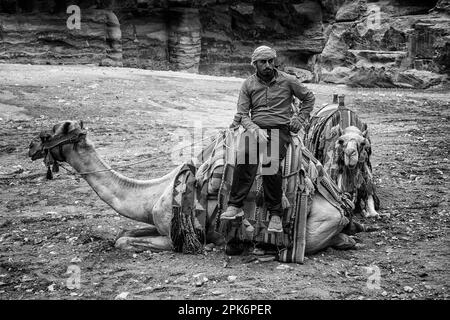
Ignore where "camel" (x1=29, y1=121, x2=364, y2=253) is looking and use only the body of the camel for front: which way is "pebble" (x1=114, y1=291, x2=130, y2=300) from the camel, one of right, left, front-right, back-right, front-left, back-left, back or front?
left

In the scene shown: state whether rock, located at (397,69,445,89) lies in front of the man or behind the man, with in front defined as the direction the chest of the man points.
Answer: behind

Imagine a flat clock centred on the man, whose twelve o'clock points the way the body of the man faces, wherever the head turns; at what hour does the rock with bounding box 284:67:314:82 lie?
The rock is roughly at 6 o'clock from the man.

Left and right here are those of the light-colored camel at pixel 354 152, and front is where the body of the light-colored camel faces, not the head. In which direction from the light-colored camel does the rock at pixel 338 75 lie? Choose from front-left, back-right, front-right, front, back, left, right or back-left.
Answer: back

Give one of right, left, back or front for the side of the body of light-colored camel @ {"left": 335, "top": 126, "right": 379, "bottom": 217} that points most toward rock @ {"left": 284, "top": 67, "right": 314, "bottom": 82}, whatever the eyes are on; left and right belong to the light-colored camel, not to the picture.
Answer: back

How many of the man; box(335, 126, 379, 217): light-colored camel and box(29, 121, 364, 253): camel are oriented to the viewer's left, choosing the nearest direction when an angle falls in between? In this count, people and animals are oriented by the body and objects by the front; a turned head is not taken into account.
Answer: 1

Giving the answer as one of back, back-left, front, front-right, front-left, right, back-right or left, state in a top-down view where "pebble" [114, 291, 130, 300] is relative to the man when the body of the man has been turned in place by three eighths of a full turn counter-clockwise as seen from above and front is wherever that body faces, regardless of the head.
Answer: back

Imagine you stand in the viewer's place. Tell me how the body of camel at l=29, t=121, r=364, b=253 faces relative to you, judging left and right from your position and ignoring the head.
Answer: facing to the left of the viewer

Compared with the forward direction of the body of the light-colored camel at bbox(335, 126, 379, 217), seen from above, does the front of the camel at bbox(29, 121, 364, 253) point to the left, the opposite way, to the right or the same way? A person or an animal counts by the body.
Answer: to the right

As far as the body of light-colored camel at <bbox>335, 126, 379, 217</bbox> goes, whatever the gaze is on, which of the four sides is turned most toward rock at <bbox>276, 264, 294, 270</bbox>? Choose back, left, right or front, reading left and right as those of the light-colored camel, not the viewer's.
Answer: front

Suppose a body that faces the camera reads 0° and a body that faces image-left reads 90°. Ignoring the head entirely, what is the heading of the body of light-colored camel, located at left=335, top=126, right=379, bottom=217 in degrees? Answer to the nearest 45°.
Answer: approximately 0°
